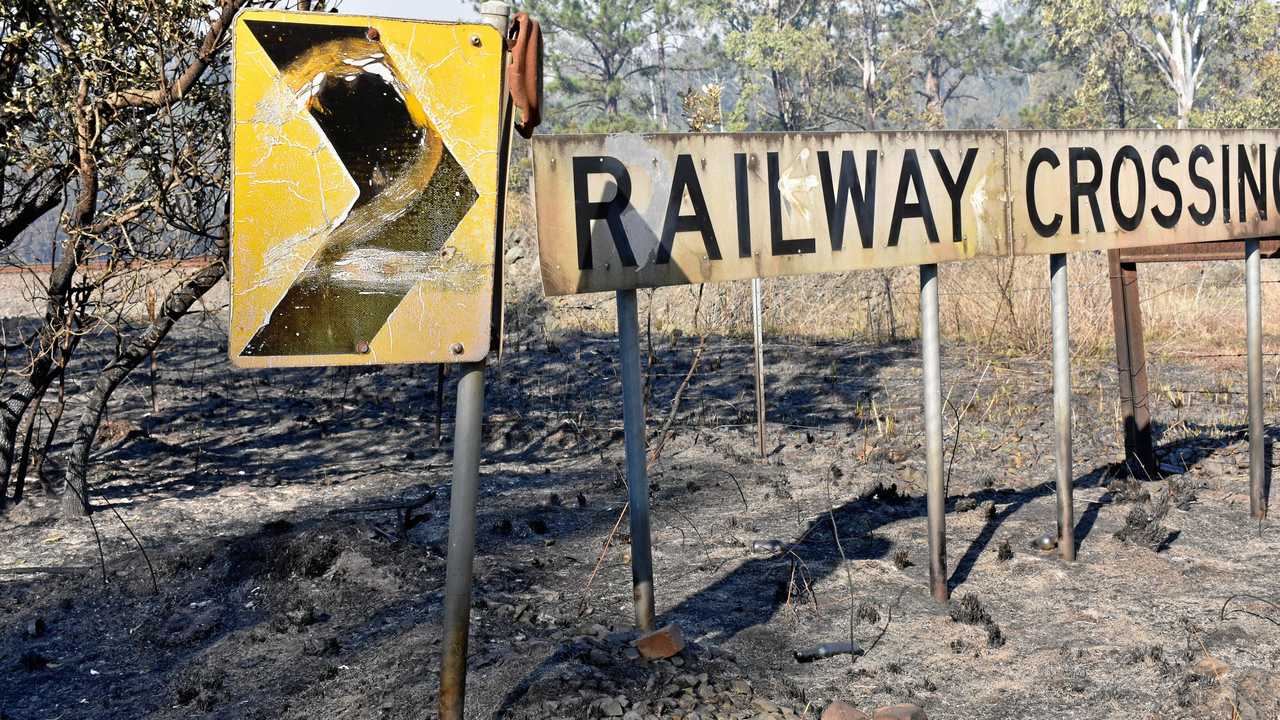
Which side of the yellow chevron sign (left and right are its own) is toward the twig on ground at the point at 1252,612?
left

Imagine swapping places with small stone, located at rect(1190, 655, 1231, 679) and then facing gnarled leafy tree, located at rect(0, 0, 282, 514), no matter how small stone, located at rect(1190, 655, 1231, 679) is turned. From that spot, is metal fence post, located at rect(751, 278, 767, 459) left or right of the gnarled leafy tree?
right

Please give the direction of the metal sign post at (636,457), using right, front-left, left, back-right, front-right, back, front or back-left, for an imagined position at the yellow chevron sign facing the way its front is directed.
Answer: back-left

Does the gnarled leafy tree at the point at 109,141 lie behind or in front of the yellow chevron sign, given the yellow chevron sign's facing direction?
behind

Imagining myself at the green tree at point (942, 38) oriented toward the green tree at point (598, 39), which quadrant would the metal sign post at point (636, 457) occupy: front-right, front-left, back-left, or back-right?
front-left

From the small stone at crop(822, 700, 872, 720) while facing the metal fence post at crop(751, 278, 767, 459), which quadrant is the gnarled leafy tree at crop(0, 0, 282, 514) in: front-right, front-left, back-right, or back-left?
front-left

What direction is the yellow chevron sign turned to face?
toward the camera

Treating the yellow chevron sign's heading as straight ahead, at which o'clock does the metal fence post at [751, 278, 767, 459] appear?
The metal fence post is roughly at 7 o'clock from the yellow chevron sign.

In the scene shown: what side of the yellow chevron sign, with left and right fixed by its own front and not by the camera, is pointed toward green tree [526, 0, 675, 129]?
back

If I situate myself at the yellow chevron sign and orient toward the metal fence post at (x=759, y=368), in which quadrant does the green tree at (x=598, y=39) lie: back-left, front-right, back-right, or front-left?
front-left

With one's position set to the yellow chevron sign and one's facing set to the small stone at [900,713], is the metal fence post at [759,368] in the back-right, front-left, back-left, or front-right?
front-left

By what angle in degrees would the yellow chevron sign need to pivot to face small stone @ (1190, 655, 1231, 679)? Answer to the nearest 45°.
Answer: approximately 90° to its left

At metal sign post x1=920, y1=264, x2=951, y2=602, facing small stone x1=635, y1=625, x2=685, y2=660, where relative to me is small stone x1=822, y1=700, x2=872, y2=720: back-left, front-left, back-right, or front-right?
front-left

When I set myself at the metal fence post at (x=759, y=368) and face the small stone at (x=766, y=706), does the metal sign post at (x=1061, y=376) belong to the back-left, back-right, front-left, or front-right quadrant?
front-left
